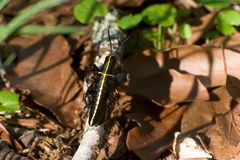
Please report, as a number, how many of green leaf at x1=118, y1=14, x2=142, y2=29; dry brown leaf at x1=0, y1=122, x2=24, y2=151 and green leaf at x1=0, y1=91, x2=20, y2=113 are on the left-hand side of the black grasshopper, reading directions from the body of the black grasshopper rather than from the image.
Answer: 2

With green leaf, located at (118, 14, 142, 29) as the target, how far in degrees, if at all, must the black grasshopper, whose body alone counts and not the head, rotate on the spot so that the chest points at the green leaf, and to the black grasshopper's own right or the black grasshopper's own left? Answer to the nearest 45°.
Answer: approximately 45° to the black grasshopper's own right

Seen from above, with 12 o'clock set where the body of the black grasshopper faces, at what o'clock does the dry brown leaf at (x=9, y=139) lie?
The dry brown leaf is roughly at 9 o'clock from the black grasshopper.

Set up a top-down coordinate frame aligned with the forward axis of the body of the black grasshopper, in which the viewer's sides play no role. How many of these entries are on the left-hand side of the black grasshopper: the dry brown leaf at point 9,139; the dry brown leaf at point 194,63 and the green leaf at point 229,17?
1

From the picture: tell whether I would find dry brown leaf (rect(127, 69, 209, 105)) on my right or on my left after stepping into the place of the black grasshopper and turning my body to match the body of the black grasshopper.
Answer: on my right

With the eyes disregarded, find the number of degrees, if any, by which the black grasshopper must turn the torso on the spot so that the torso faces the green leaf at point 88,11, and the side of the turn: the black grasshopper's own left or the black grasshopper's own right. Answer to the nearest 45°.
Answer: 0° — it already faces it

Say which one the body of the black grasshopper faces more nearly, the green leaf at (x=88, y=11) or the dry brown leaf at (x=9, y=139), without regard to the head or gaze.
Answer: the green leaf

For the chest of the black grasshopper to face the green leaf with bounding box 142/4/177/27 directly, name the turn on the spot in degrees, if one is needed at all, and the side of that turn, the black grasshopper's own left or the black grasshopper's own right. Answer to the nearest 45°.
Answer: approximately 45° to the black grasshopper's own right

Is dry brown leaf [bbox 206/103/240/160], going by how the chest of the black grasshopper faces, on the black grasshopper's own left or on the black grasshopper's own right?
on the black grasshopper's own right

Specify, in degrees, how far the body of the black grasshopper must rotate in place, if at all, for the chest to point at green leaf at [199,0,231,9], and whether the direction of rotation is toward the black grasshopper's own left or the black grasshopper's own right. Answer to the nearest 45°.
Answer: approximately 45° to the black grasshopper's own right

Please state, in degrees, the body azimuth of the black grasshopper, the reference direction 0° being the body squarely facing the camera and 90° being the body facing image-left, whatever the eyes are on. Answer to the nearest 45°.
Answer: approximately 180°

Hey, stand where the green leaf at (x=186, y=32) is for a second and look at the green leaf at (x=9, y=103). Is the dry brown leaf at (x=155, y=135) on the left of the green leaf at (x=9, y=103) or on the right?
left

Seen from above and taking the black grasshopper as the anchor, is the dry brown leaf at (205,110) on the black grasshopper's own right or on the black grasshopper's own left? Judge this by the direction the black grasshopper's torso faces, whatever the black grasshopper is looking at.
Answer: on the black grasshopper's own right

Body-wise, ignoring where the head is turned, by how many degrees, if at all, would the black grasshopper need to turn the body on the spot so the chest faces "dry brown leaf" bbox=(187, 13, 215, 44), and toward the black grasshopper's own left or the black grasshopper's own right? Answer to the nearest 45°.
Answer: approximately 45° to the black grasshopper's own right
